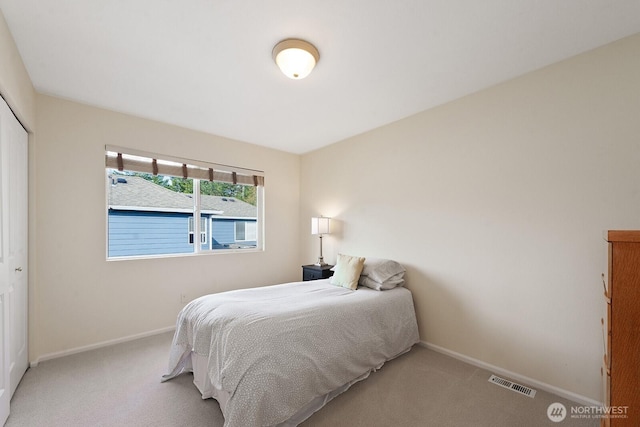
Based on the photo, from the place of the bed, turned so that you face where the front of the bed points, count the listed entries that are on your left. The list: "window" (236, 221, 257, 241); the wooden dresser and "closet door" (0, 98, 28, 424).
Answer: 1

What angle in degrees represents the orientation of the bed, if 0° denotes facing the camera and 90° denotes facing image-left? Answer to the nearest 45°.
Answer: approximately 45°

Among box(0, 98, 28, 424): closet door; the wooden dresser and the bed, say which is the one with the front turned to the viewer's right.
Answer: the closet door

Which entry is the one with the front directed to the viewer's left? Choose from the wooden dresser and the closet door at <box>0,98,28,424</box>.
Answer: the wooden dresser

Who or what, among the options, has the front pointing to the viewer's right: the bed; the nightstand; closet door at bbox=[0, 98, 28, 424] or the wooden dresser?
the closet door

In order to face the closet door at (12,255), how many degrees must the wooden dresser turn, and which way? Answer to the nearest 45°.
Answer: approximately 45° to its left

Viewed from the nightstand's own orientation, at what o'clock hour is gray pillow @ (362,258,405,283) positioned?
The gray pillow is roughly at 9 o'clock from the nightstand.

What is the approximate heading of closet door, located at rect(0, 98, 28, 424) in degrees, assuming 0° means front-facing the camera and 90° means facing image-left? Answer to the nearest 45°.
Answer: approximately 270°

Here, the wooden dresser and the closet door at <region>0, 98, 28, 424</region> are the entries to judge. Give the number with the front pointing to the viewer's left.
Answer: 1

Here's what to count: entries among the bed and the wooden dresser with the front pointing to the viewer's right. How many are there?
0

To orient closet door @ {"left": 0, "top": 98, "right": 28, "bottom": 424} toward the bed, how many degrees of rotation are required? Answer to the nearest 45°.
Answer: approximately 45° to its right

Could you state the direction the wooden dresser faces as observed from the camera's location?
facing to the left of the viewer
